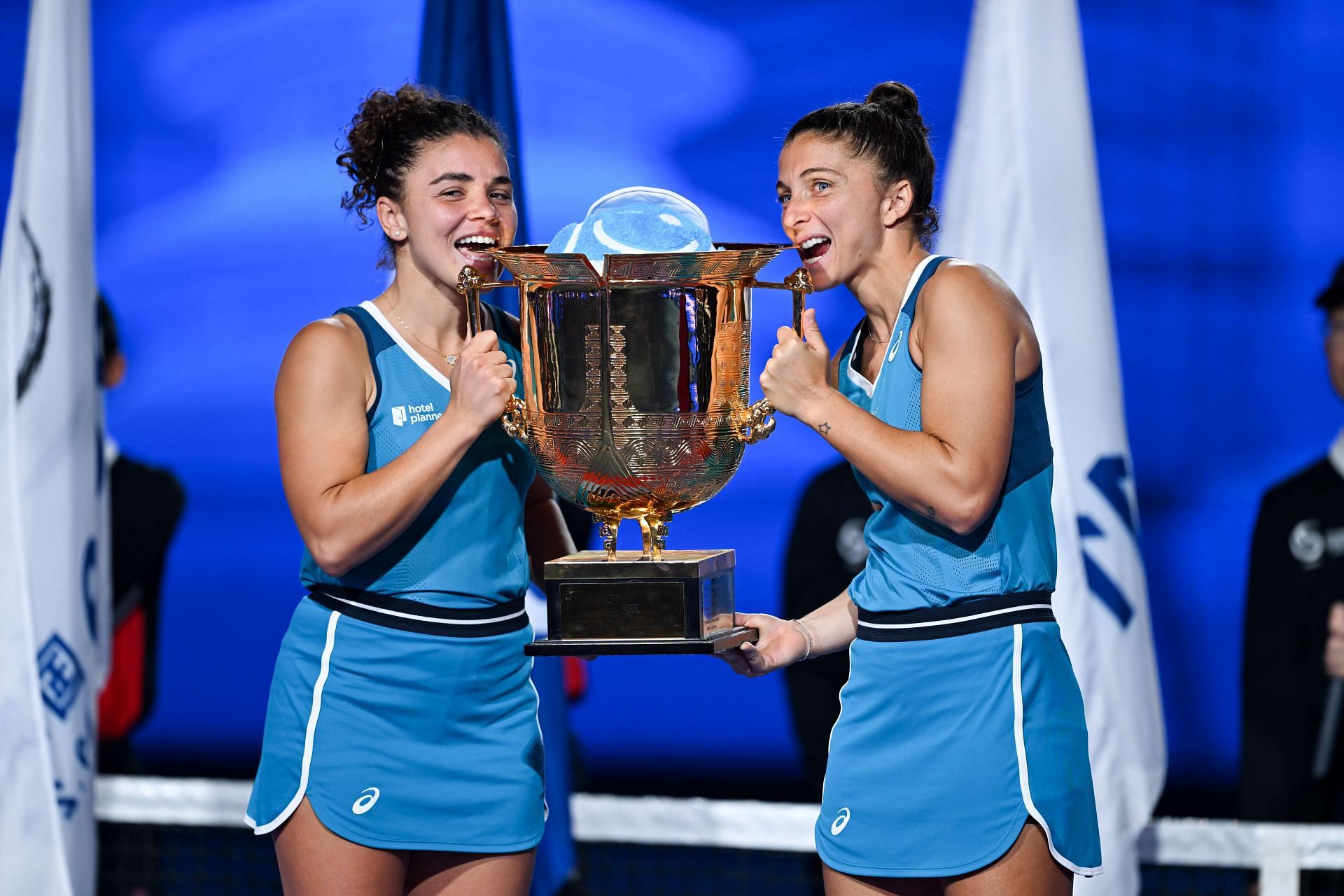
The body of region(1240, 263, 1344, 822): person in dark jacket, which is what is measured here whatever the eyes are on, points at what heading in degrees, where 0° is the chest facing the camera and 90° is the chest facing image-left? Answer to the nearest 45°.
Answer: approximately 0°

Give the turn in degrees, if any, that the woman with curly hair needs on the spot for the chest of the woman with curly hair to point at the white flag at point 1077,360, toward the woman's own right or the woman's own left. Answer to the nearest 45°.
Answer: approximately 90° to the woman's own left

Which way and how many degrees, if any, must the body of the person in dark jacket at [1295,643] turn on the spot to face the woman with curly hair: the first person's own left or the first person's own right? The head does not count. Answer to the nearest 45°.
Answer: approximately 45° to the first person's own right

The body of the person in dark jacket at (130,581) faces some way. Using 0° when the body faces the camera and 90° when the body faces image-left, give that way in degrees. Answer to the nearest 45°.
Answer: approximately 0°

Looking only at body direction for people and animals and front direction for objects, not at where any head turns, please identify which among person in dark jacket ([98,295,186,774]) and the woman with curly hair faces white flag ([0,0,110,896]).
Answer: the person in dark jacket

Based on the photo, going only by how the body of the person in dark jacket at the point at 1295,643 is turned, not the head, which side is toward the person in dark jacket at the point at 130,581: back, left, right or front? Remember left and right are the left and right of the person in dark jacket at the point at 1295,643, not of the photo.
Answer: right

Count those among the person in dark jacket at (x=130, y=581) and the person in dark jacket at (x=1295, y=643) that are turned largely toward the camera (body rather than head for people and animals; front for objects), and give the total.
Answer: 2

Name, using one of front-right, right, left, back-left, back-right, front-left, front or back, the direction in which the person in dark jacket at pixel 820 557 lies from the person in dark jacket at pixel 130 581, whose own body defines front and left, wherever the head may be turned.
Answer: front-left

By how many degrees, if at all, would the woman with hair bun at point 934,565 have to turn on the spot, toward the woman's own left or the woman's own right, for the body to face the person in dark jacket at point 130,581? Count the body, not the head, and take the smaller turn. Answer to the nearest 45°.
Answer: approximately 90° to the woman's own right

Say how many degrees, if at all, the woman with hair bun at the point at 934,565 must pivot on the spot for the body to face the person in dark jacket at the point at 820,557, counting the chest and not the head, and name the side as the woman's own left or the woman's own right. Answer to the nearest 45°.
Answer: approximately 135° to the woman's own right
